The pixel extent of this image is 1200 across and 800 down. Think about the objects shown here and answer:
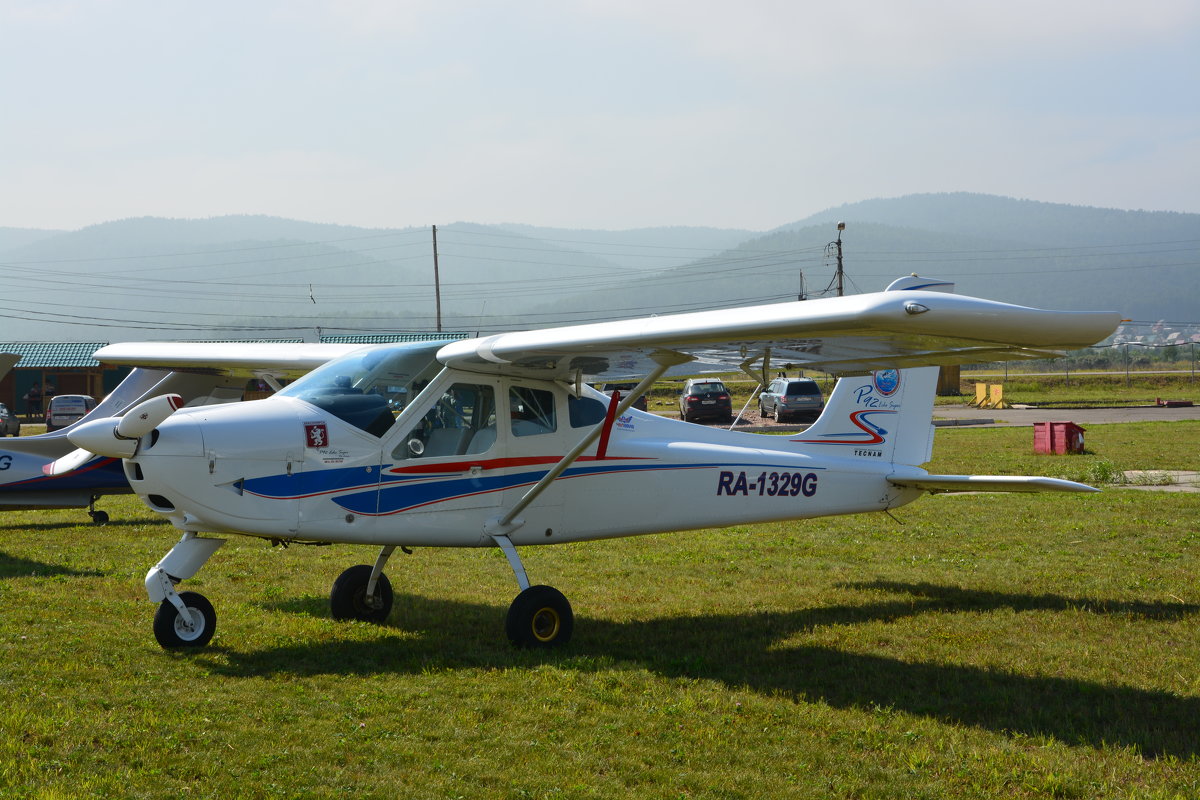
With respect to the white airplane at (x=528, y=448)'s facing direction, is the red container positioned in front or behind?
behind

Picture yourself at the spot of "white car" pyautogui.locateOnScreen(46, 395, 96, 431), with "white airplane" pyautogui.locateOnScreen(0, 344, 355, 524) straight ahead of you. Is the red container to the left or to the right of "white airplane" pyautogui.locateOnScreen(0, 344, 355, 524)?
left

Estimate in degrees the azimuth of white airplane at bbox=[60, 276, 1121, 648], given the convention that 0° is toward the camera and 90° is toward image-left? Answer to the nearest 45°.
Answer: approximately 45°

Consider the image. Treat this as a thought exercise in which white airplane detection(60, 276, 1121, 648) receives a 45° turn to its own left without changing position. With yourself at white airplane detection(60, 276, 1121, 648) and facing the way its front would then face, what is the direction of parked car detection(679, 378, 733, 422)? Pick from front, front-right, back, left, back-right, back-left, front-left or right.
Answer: back

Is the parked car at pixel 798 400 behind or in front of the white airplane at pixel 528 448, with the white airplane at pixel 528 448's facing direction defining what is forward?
behind

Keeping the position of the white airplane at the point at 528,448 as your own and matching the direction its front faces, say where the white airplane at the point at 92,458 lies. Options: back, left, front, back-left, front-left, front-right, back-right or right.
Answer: right
